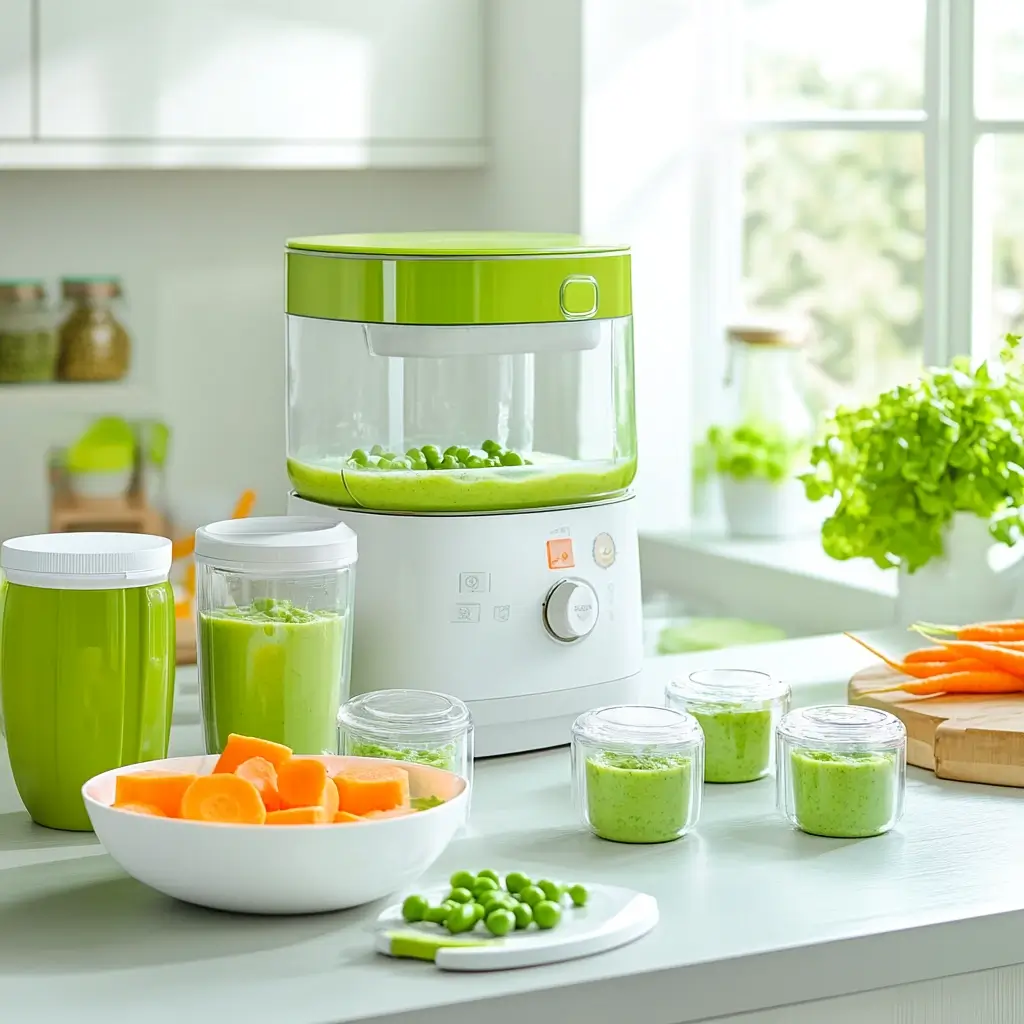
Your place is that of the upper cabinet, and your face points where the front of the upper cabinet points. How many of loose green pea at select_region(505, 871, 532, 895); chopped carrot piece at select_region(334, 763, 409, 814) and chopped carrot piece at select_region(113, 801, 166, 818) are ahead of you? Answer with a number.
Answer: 3

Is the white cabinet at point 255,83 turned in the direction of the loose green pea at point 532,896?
yes

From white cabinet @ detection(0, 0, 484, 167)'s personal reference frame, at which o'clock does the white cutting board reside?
The white cutting board is roughly at 12 o'clock from the white cabinet.

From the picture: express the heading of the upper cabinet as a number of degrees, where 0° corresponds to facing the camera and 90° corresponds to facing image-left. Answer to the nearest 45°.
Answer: approximately 0°

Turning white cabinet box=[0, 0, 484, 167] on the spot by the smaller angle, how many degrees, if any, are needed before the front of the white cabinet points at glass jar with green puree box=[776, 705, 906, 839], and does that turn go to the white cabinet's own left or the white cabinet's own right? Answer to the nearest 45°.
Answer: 0° — it already faces it

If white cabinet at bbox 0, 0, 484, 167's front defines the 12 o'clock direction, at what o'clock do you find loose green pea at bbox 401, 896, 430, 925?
The loose green pea is roughly at 12 o'clock from the white cabinet.

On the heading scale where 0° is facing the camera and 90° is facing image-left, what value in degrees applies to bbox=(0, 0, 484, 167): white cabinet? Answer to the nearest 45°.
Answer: approximately 0°
